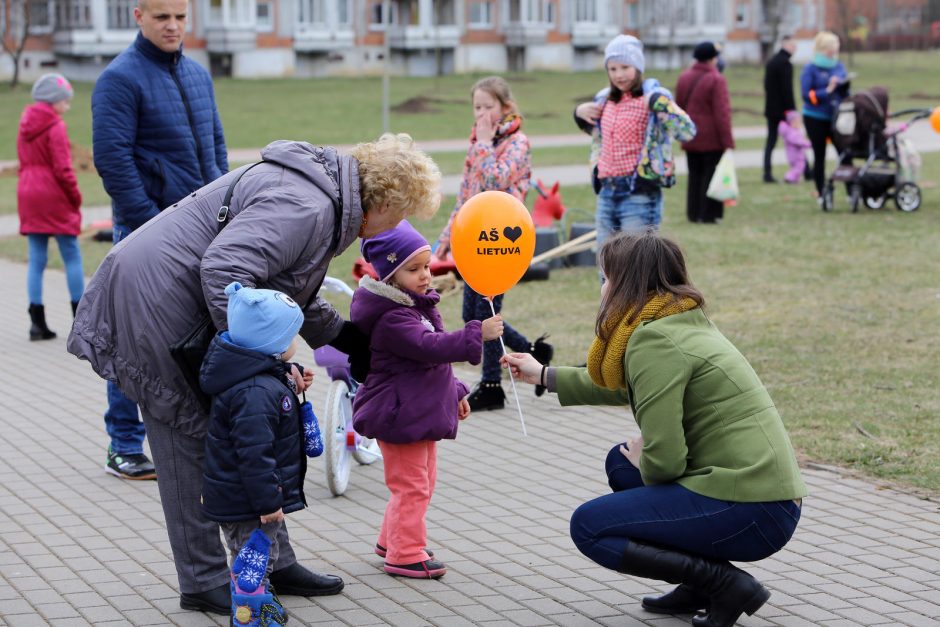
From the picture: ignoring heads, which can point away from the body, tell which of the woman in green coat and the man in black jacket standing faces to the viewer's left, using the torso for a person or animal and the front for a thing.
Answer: the woman in green coat

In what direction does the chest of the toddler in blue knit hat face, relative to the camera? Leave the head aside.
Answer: to the viewer's right

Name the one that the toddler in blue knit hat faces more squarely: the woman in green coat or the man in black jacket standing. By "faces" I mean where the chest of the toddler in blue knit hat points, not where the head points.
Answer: the woman in green coat

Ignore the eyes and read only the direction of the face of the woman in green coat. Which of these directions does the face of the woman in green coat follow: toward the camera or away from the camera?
away from the camera

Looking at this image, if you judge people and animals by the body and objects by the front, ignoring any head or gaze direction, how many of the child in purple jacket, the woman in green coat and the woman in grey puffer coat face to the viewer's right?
2

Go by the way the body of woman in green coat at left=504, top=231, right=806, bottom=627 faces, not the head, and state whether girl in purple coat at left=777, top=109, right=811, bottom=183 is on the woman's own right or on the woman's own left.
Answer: on the woman's own right

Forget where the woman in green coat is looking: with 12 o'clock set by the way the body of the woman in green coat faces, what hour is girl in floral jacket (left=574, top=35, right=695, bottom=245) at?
The girl in floral jacket is roughly at 3 o'clock from the woman in green coat.

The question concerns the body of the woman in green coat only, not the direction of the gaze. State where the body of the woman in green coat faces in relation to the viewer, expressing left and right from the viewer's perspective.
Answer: facing to the left of the viewer

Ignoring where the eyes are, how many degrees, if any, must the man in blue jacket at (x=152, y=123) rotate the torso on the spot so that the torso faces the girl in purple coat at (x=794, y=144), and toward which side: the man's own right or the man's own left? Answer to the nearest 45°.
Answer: approximately 90° to the man's own left

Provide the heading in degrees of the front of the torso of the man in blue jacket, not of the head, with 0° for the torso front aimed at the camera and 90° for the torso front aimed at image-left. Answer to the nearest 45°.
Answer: approximately 315°

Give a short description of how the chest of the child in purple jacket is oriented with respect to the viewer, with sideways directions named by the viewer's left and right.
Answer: facing to the right of the viewer

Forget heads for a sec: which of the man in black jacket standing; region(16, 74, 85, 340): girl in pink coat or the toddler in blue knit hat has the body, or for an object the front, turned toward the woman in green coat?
the toddler in blue knit hat

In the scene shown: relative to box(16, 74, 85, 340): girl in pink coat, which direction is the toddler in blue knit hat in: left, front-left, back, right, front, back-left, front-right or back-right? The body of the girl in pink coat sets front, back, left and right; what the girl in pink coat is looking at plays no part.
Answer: back-right
